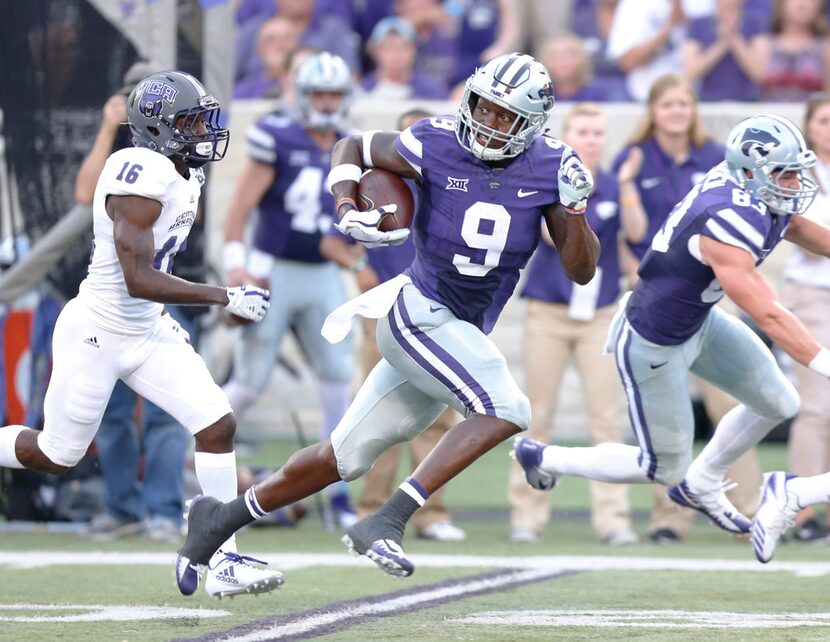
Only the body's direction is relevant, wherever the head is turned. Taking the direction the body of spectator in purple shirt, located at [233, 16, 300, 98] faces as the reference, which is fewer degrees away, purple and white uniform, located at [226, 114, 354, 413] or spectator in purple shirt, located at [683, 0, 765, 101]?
the purple and white uniform

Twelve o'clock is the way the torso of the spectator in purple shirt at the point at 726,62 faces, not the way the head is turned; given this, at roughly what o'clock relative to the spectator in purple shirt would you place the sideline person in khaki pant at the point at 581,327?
The sideline person in khaki pant is roughly at 12 o'clock from the spectator in purple shirt.

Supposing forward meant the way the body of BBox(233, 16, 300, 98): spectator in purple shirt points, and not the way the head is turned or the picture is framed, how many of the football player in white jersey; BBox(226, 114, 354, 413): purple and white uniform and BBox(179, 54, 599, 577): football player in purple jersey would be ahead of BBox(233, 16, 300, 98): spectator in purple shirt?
3

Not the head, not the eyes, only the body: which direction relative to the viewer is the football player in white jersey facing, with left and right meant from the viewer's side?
facing to the right of the viewer

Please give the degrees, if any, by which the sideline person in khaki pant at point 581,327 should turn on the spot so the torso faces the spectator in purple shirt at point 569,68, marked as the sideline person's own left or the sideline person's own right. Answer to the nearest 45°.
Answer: approximately 180°

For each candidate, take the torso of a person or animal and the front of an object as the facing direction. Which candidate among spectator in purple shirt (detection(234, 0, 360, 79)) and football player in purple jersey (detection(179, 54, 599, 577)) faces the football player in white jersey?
the spectator in purple shirt

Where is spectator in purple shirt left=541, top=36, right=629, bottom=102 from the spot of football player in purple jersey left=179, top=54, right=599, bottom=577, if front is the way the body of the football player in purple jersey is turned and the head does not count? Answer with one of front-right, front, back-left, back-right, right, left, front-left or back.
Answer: back-left

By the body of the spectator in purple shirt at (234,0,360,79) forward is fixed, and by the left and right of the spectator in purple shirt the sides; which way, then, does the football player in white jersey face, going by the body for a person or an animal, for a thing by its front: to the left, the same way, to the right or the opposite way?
to the left
